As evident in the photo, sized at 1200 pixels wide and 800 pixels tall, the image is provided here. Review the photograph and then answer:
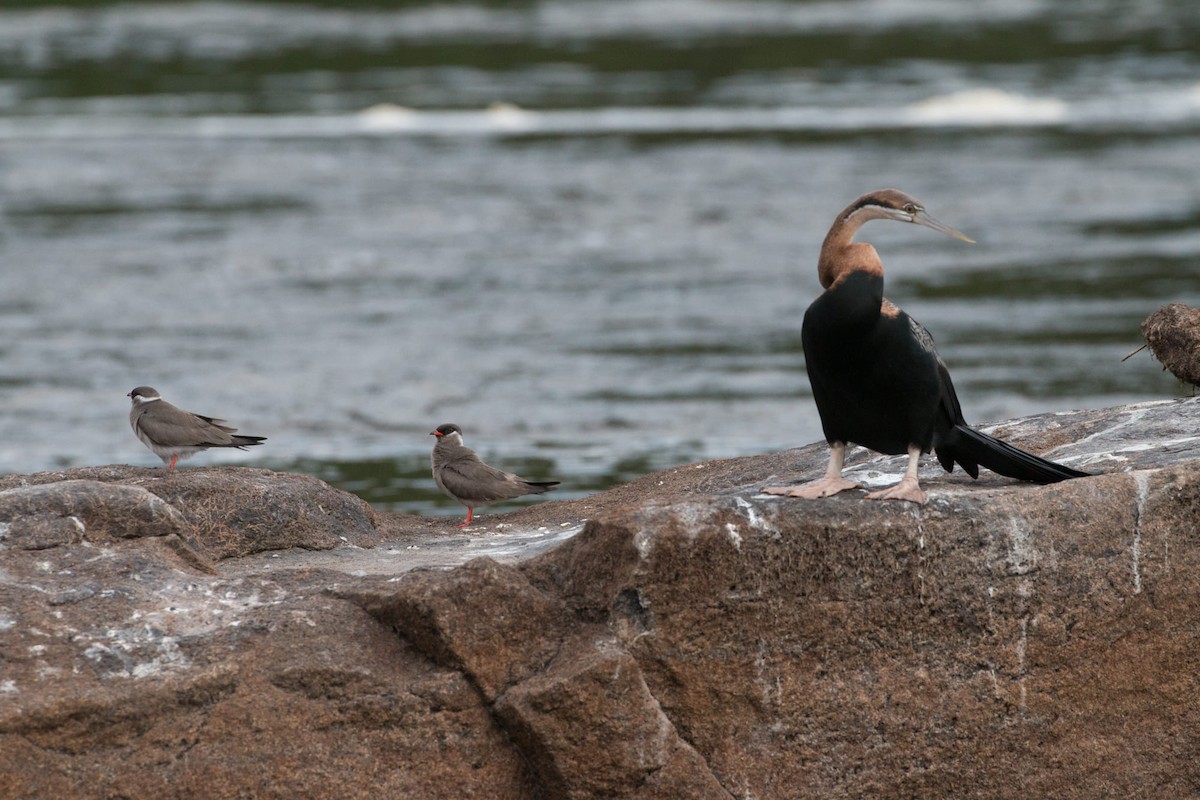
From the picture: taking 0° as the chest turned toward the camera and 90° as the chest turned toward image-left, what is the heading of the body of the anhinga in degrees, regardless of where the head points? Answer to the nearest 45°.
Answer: approximately 45°

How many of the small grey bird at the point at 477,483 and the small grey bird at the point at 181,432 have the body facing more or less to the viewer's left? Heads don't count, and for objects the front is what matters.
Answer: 2

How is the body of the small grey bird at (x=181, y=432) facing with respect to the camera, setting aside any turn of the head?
to the viewer's left

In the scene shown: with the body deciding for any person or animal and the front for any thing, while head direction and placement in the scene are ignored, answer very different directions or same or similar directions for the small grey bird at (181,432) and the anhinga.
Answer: same or similar directions

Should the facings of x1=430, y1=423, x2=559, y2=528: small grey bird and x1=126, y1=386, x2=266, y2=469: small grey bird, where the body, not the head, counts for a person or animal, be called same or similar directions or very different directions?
same or similar directions

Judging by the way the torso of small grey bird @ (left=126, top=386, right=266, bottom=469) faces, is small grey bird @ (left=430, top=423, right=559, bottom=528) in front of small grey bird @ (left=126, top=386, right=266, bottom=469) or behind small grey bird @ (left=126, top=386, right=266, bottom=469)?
behind

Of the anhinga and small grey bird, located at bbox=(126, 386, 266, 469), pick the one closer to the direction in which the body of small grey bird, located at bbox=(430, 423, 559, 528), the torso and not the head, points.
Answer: the small grey bird

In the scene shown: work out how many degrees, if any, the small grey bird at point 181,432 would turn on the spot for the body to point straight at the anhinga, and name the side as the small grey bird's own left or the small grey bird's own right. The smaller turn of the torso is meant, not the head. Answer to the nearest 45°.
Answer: approximately 135° to the small grey bird's own left

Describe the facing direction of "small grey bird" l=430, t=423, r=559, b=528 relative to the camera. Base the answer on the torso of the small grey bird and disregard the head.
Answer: to the viewer's left
